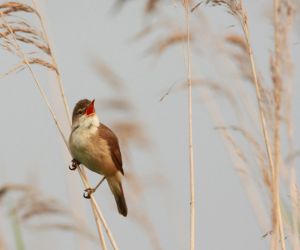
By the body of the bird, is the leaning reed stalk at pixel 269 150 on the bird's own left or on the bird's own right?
on the bird's own left

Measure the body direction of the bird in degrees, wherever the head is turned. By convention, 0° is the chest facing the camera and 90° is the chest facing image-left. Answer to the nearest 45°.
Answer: approximately 45°

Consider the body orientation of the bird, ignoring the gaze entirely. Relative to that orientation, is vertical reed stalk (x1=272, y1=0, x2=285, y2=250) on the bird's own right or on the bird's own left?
on the bird's own left
